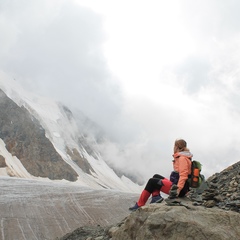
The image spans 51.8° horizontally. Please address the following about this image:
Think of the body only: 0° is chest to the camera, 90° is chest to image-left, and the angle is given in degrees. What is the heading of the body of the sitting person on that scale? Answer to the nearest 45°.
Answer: approximately 90°
